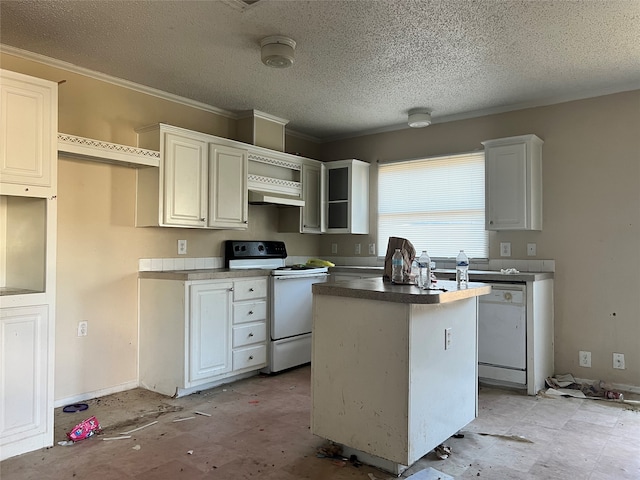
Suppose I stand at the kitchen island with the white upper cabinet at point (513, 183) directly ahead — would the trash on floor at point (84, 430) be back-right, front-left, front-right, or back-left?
back-left

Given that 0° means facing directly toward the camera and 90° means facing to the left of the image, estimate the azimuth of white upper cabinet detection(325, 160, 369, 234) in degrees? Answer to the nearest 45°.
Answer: approximately 45°

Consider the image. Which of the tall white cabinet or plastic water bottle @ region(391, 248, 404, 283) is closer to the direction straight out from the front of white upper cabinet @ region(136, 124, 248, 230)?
the plastic water bottle

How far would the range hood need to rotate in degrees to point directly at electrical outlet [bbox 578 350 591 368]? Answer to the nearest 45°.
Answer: approximately 45° to its left

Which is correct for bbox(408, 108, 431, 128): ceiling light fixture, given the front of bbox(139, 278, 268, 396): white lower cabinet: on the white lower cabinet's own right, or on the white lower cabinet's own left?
on the white lower cabinet's own left

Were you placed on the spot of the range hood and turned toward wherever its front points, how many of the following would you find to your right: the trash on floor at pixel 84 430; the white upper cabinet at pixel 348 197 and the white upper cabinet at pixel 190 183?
2

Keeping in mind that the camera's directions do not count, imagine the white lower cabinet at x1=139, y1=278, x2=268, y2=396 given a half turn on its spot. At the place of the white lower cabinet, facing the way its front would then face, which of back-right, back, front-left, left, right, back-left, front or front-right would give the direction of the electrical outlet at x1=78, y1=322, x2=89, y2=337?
front-left

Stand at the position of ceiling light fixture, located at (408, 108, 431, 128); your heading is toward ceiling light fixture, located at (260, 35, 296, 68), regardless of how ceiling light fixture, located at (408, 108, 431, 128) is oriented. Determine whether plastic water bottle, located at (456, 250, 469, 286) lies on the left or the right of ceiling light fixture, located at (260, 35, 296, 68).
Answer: left

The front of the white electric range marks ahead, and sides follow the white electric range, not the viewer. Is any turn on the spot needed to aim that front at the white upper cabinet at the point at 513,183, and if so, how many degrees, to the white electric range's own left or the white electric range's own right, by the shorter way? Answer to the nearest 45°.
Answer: approximately 45° to the white electric range's own left

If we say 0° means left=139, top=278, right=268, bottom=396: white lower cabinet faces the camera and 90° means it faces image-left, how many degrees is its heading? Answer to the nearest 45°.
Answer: approximately 315°
